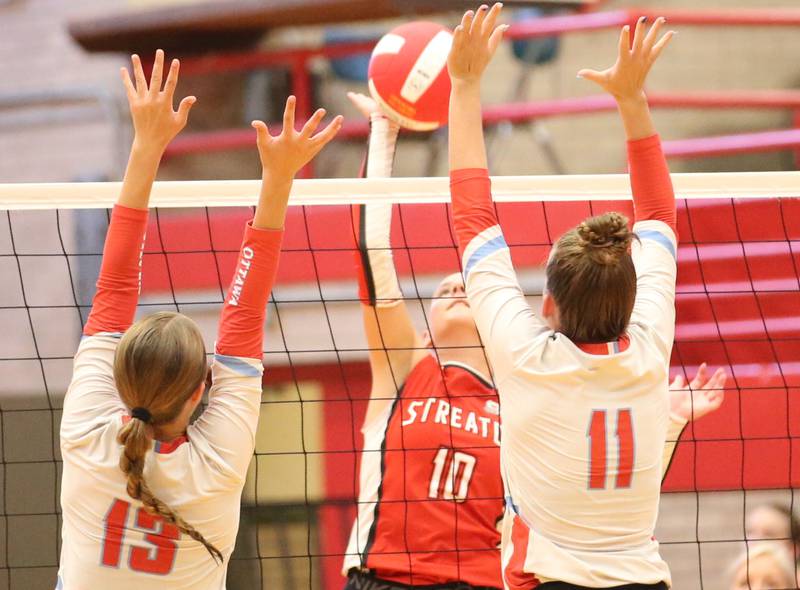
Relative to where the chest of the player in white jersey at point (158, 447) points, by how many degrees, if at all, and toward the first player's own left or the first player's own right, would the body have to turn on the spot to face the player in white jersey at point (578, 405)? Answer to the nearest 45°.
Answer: approximately 90° to the first player's own right

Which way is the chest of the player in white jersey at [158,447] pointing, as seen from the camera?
away from the camera

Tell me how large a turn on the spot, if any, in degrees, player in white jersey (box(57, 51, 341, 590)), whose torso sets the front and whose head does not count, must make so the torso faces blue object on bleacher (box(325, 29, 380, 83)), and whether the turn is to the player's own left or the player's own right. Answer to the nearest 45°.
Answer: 0° — they already face it

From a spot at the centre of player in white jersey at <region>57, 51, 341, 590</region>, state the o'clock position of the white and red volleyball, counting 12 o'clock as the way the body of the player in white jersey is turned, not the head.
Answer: The white and red volleyball is roughly at 1 o'clock from the player in white jersey.

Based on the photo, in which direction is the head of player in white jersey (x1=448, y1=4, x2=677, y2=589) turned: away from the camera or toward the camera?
away from the camera

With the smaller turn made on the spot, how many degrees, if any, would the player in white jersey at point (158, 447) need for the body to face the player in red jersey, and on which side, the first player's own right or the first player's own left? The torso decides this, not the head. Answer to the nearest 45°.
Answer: approximately 45° to the first player's own right
